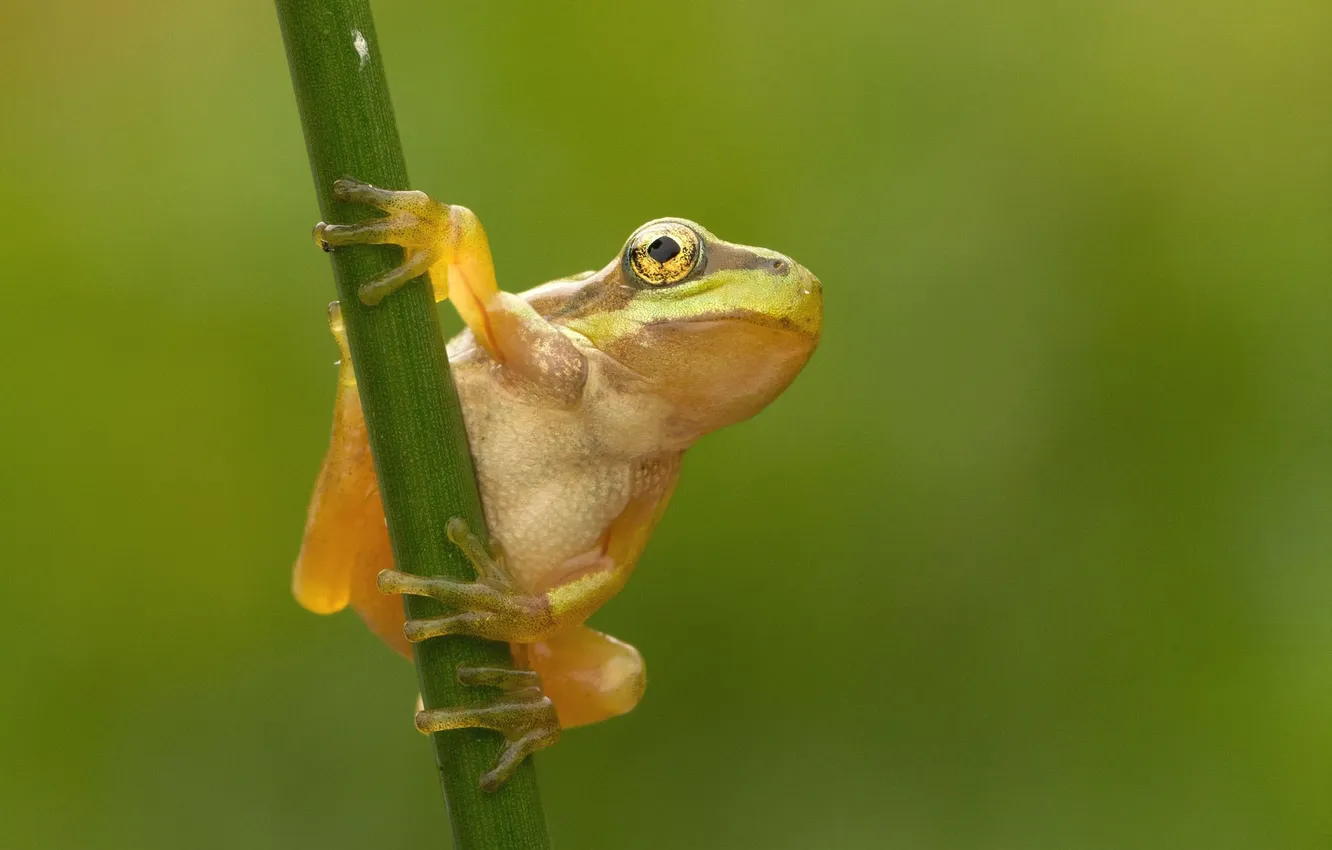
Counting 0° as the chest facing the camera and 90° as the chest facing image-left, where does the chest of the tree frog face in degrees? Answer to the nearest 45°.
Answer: approximately 270°
